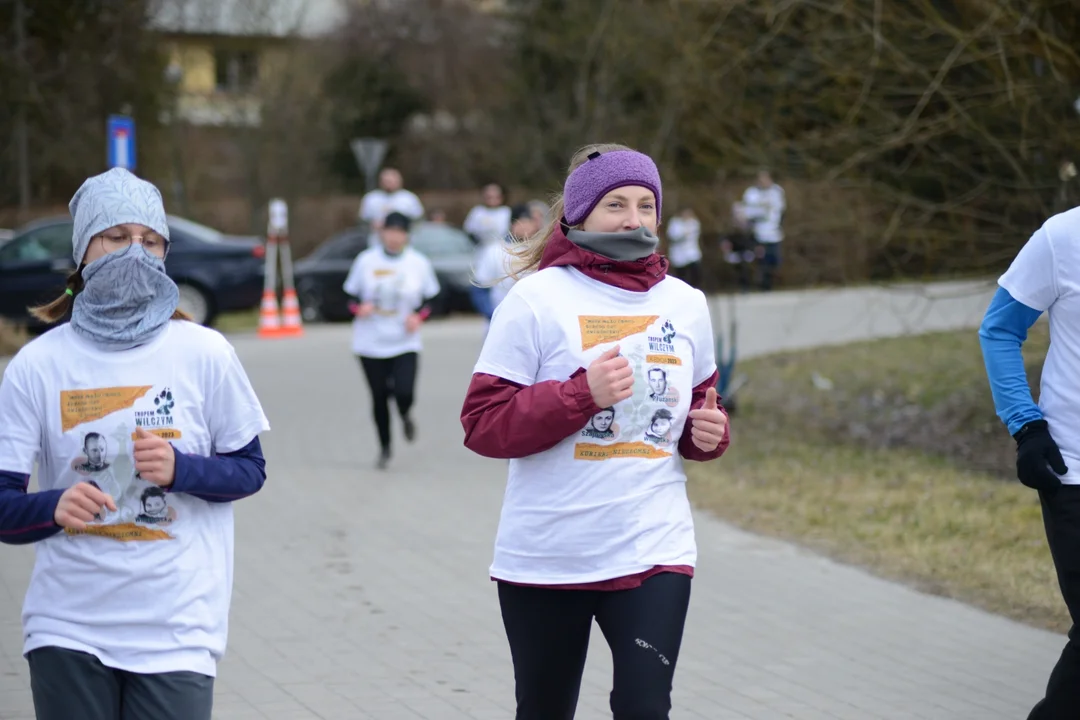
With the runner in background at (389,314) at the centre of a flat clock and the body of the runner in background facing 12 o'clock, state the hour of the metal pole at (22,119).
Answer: The metal pole is roughly at 5 o'clock from the runner in background.

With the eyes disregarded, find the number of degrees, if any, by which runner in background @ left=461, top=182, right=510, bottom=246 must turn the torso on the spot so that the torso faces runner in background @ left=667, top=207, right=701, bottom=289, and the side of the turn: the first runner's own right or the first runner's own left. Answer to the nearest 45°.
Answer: approximately 135° to the first runner's own left

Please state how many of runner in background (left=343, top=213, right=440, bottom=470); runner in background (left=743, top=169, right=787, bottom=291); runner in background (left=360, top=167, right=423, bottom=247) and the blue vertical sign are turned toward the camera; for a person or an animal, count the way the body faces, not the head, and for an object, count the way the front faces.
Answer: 4

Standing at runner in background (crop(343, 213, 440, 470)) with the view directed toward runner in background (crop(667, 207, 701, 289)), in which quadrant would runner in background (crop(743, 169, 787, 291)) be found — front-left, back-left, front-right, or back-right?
front-right

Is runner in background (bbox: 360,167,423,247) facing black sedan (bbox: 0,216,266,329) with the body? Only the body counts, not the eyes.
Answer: no

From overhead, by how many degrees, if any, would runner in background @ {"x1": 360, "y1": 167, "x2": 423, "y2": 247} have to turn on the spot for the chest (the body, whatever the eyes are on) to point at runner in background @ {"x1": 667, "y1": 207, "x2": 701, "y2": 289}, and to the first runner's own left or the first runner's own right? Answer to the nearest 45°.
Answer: approximately 135° to the first runner's own left

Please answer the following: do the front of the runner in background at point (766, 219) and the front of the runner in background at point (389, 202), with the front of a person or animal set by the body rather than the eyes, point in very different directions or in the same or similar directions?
same or similar directions

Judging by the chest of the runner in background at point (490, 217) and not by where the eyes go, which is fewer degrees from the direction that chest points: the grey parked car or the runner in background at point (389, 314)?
the runner in background

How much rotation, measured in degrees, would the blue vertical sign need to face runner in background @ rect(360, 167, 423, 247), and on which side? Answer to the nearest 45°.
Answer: approximately 45° to its left

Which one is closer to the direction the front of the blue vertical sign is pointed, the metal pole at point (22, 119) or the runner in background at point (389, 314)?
the runner in background

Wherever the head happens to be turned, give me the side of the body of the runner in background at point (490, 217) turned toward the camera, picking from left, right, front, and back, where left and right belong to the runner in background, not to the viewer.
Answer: front

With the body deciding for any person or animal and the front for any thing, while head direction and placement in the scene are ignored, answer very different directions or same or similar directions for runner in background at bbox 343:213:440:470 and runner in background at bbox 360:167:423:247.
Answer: same or similar directions

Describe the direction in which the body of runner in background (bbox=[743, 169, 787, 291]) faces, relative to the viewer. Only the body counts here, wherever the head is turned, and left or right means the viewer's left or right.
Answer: facing the viewer

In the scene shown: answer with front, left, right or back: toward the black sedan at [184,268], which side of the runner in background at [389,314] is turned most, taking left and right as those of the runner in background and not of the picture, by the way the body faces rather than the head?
back

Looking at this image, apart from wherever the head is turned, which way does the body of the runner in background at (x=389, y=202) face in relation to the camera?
toward the camera

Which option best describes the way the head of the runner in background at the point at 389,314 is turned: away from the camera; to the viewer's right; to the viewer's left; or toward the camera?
toward the camera

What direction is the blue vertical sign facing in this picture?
toward the camera

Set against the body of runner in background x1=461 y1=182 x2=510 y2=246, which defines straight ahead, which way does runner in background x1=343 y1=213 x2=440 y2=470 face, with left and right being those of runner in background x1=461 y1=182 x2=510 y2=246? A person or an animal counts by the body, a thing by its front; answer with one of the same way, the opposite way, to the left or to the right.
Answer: the same way

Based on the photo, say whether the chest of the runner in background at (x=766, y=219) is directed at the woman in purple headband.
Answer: yes
